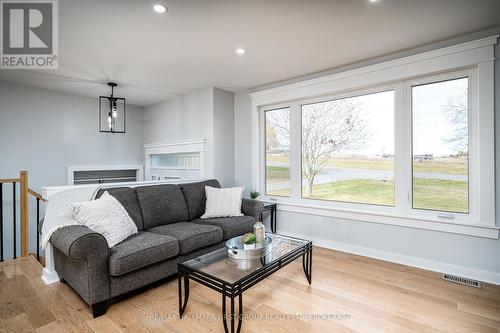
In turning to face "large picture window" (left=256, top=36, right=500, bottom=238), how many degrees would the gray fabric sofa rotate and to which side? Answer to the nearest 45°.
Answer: approximately 45° to its left

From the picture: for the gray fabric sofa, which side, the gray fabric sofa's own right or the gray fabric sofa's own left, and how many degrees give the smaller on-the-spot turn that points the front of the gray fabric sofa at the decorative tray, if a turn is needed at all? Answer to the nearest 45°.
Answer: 0° — it already faces it

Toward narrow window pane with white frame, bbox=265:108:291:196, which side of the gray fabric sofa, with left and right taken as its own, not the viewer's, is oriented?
left

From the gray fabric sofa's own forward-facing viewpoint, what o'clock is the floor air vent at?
The floor air vent is roughly at 11 o'clock from the gray fabric sofa.

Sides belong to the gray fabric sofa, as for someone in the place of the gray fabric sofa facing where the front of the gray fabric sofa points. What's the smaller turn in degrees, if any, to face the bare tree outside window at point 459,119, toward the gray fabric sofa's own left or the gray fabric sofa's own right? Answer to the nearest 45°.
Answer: approximately 45° to the gray fabric sofa's own left

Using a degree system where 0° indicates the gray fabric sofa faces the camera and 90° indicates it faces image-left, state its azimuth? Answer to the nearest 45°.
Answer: approximately 315°
